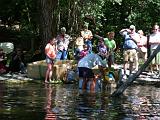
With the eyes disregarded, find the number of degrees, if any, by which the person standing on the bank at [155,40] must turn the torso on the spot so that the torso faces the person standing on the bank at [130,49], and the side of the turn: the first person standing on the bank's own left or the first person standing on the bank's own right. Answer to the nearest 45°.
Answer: approximately 45° to the first person standing on the bank's own right

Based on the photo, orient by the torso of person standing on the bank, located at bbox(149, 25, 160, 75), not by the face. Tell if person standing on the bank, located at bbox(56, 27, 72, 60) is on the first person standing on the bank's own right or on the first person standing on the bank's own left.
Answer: on the first person standing on the bank's own right

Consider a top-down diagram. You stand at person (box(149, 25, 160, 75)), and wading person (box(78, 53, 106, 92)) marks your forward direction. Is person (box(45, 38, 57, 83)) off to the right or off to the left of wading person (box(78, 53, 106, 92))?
right

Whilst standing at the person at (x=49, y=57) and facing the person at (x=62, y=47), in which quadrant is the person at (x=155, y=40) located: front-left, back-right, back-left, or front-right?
front-right

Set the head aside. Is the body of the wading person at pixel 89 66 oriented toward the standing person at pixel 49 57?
no

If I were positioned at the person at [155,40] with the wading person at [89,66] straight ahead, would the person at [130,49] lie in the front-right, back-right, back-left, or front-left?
front-right
